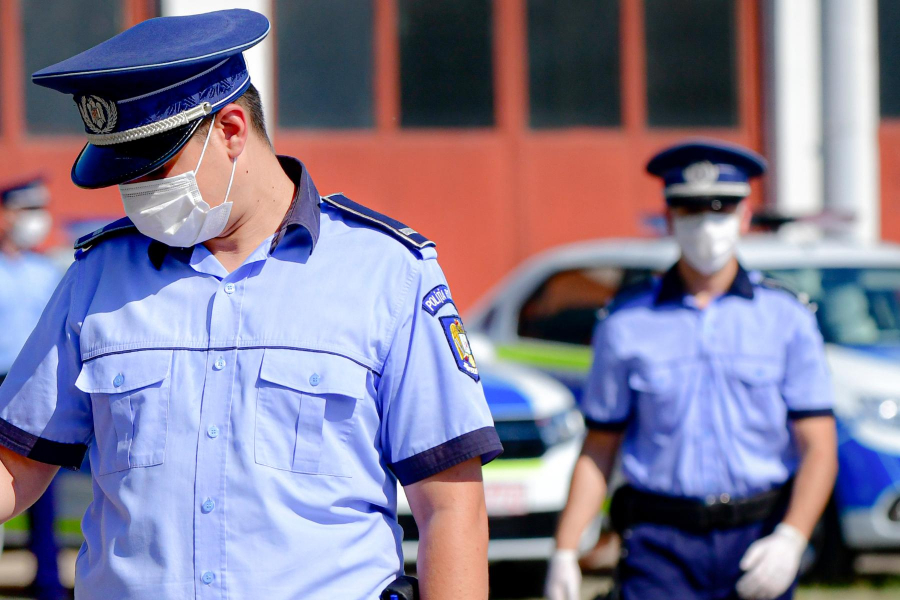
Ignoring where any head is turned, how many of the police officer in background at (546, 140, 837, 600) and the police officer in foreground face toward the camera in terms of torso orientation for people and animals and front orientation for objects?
2

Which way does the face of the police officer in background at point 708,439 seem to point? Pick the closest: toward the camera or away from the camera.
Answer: toward the camera

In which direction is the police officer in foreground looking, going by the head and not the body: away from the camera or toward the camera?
toward the camera

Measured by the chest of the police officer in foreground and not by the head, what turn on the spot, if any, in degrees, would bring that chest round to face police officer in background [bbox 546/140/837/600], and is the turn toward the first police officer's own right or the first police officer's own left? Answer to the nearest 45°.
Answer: approximately 135° to the first police officer's own left

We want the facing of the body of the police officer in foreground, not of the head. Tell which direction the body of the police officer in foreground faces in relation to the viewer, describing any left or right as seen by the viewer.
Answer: facing the viewer

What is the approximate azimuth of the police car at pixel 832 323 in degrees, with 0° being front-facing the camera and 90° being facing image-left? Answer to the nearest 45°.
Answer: approximately 315°

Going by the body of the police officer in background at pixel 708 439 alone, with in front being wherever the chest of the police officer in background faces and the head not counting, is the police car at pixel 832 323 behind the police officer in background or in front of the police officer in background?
behind

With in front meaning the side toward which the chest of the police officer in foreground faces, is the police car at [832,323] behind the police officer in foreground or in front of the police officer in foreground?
behind

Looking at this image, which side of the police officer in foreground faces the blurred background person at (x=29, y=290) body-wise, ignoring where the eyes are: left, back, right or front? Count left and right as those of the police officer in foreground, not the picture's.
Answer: back

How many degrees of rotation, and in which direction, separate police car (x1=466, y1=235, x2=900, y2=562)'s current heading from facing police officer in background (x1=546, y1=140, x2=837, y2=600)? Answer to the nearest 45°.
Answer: approximately 45° to its right

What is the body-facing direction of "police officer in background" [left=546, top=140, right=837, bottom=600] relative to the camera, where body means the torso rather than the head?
toward the camera

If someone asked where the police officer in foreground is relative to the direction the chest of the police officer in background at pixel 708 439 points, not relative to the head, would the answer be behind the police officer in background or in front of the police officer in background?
in front

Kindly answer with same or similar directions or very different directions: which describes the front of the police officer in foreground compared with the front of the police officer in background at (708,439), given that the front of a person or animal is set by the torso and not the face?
same or similar directions
